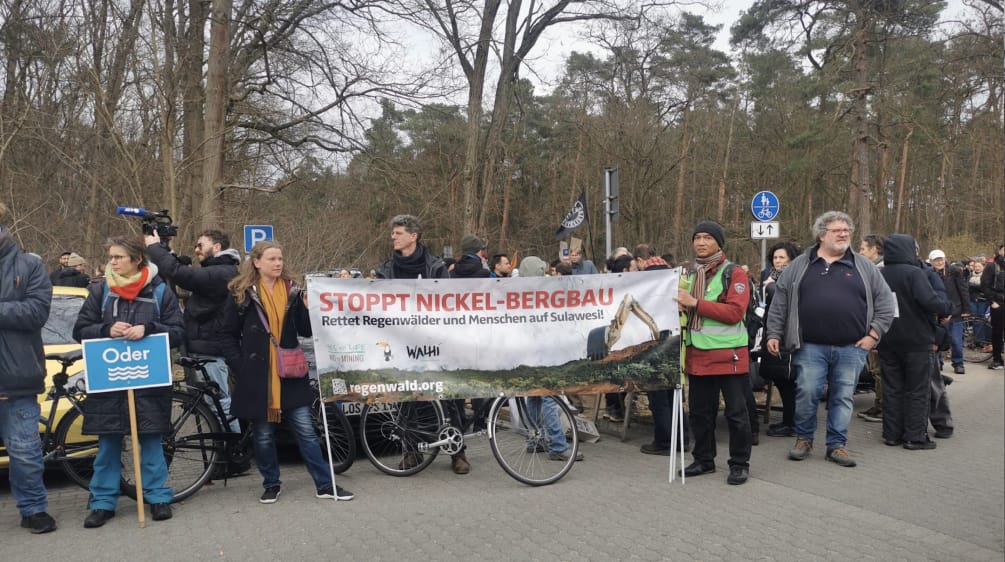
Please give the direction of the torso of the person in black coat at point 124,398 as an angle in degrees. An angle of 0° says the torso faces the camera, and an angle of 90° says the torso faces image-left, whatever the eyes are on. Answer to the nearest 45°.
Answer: approximately 0°

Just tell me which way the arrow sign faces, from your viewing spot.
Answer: facing the viewer

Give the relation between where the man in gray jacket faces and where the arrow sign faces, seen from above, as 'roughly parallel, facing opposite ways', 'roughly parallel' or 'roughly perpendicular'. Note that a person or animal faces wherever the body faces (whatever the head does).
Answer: roughly parallel

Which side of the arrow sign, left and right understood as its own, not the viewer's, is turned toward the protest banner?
front

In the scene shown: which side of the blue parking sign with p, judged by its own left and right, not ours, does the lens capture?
front

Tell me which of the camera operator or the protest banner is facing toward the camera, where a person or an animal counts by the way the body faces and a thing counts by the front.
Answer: the protest banner

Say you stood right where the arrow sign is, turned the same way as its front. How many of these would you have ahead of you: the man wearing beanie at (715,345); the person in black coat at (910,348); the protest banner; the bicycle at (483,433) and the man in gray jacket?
5

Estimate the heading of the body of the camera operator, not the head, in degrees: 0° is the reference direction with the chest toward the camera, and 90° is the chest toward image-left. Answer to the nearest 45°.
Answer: approximately 90°

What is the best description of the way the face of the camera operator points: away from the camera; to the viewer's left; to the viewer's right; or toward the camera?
to the viewer's left

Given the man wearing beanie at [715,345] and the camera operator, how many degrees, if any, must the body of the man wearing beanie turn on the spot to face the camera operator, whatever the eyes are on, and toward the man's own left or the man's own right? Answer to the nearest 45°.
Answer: approximately 45° to the man's own right

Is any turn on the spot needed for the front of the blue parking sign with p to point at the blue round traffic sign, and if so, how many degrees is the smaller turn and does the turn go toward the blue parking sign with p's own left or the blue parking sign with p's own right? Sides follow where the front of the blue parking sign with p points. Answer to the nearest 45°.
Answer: approximately 90° to the blue parking sign with p's own left

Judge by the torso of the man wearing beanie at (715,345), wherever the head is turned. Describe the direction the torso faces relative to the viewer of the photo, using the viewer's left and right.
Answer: facing the viewer and to the left of the viewer

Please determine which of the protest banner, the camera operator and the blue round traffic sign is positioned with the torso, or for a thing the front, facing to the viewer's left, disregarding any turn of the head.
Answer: the camera operator

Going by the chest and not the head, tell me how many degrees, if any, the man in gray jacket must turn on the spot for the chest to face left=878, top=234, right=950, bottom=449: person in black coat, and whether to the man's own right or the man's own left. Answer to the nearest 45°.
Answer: approximately 135° to the man's own left

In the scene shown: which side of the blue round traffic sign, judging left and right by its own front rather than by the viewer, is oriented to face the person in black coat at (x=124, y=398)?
front
